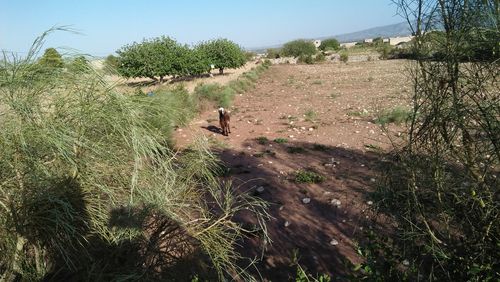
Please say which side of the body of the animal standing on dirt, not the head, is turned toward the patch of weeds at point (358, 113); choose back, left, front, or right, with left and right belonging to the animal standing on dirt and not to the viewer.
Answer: right

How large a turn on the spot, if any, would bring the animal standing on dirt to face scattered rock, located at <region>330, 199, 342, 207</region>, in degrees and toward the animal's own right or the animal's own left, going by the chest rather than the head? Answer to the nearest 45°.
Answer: approximately 180°

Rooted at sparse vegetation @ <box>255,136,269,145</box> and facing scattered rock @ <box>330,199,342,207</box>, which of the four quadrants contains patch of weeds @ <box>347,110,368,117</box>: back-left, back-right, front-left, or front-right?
back-left

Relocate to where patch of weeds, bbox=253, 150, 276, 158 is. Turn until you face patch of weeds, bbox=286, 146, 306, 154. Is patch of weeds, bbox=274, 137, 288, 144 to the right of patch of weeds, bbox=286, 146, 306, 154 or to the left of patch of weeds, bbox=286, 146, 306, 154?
left

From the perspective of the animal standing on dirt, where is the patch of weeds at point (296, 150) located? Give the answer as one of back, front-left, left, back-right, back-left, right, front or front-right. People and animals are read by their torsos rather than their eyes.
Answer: back-right

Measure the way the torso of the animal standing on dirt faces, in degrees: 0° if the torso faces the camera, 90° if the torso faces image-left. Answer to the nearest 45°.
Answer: approximately 180°

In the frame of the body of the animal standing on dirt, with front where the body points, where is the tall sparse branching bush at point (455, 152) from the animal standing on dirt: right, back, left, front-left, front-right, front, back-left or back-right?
back

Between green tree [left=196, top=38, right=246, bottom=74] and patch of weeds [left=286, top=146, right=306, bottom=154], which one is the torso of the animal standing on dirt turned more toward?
the green tree

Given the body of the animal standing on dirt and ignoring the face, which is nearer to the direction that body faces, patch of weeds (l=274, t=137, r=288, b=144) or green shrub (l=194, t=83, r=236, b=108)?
the green shrub

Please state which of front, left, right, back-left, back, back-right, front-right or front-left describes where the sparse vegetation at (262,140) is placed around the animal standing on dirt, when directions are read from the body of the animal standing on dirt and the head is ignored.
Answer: front-left

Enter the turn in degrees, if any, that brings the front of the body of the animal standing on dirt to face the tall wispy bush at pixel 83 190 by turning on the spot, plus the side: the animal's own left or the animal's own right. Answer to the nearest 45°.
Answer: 0° — it already faces it

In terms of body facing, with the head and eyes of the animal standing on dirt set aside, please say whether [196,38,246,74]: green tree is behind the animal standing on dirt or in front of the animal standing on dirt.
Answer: in front
